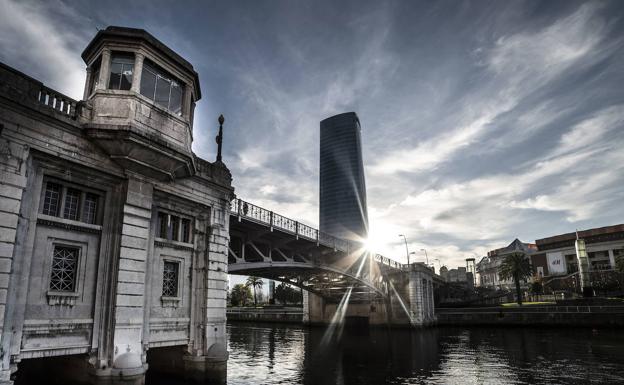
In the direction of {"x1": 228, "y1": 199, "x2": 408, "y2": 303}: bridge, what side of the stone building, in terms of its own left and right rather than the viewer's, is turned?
left

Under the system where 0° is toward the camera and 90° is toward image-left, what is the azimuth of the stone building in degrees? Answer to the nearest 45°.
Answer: approximately 315°
